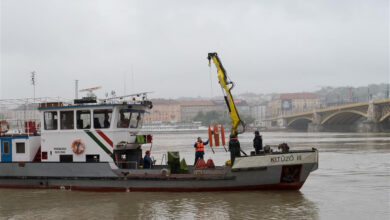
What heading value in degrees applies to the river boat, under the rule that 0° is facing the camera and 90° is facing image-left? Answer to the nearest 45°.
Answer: approximately 270°
